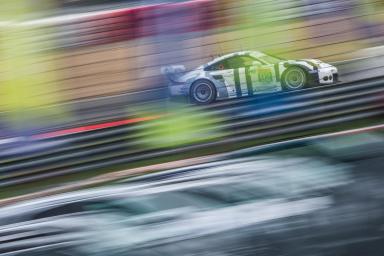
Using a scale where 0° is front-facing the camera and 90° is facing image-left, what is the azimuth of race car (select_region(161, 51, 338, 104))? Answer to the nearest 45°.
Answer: approximately 270°
